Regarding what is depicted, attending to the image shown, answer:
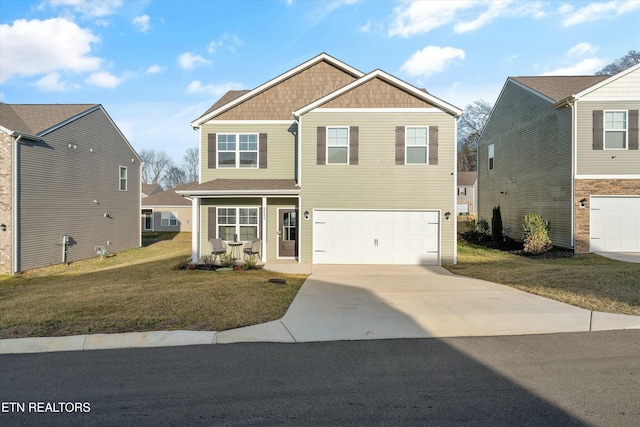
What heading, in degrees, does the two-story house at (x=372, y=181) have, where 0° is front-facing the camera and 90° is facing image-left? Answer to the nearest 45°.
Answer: approximately 0°

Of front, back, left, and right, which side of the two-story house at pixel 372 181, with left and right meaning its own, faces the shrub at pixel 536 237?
left

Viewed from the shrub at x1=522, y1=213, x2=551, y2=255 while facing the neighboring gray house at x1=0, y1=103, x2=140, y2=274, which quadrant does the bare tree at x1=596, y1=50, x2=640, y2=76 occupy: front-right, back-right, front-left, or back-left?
back-right

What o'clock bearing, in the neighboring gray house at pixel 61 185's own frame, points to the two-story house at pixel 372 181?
The two-story house is roughly at 9 o'clock from the neighboring gray house.

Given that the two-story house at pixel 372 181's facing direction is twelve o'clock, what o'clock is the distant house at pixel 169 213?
The distant house is roughly at 5 o'clock from the two-story house.

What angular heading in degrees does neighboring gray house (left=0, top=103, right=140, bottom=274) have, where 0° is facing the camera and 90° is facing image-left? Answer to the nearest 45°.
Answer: approximately 45°

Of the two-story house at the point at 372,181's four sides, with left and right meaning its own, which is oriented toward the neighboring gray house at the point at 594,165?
left
